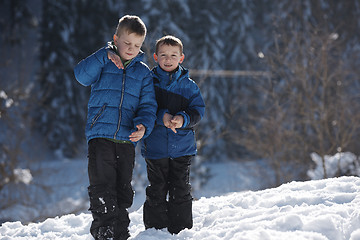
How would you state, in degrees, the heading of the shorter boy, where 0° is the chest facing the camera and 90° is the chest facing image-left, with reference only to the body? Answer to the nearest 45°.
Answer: approximately 0°
